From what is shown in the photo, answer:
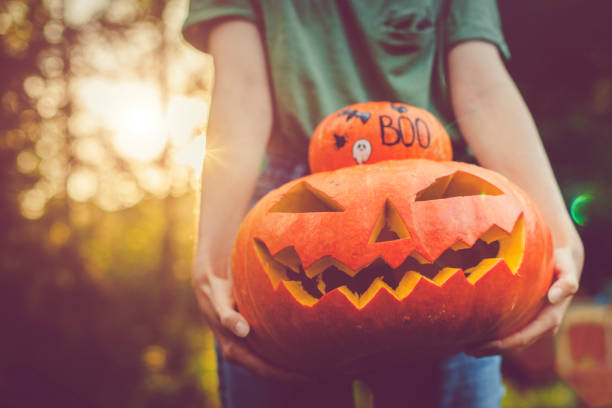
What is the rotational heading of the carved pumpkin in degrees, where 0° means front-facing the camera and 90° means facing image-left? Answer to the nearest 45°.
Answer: approximately 0°
